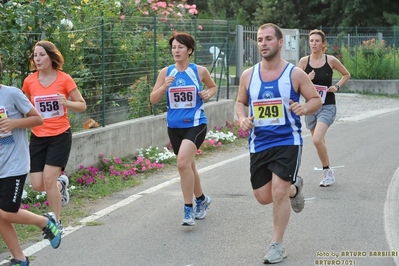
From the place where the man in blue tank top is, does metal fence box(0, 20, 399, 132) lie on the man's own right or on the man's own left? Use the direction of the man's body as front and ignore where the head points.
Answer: on the man's own right

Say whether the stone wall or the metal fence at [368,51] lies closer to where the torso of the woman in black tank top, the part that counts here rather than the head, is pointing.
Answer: the stone wall

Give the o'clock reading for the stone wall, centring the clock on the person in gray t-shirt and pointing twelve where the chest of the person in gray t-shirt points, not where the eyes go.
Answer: The stone wall is roughly at 5 o'clock from the person in gray t-shirt.

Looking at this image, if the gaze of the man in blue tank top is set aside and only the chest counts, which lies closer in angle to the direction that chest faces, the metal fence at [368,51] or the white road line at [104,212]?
the white road line

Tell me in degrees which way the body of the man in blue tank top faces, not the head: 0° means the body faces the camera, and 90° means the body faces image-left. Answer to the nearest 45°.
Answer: approximately 45°

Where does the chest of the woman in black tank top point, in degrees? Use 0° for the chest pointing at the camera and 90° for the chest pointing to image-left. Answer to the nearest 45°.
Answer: approximately 45°

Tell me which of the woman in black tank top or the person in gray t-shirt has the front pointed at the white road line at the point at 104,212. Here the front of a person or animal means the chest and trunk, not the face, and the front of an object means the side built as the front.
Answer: the woman in black tank top

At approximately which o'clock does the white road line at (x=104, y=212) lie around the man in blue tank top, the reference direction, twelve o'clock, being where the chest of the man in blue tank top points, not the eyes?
The white road line is roughly at 3 o'clock from the man in blue tank top.

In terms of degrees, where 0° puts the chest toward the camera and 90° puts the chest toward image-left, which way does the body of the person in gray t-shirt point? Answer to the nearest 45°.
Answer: approximately 45°

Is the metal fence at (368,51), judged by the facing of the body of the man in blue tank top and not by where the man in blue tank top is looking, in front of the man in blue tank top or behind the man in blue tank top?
behind

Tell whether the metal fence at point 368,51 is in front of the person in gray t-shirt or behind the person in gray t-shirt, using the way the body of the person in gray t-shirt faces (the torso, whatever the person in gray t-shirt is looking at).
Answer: behind

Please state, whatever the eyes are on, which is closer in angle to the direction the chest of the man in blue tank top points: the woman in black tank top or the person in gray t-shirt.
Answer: the person in gray t-shirt
